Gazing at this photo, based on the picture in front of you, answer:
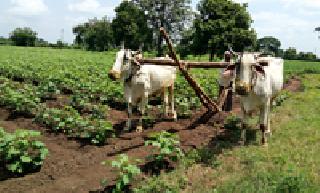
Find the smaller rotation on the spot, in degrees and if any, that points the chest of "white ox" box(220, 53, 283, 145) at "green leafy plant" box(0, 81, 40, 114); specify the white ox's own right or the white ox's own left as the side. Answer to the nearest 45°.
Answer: approximately 45° to the white ox's own right

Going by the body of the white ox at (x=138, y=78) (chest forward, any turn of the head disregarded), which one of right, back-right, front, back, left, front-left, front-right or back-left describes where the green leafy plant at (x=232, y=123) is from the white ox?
back-left

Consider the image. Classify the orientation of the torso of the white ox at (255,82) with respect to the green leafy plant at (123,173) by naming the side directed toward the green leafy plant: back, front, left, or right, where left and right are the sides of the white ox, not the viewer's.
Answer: front

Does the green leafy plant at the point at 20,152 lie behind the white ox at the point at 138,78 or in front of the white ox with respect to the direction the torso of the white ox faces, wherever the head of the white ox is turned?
in front

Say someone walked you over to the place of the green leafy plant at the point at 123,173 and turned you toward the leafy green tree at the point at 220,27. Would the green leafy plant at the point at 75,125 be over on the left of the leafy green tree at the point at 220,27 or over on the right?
left

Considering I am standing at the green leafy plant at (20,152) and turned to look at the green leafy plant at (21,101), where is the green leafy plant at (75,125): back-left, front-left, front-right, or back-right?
front-right

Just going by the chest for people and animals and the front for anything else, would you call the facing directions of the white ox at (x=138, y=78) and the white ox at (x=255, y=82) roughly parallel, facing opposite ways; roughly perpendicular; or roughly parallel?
roughly parallel

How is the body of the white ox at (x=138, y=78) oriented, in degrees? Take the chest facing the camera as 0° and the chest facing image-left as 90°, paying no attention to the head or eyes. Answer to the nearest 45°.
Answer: approximately 45°

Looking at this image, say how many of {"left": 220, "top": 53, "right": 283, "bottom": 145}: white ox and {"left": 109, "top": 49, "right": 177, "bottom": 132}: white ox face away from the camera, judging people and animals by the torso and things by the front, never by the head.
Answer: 0

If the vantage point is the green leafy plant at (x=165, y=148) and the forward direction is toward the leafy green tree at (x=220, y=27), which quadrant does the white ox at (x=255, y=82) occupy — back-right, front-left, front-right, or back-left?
front-right

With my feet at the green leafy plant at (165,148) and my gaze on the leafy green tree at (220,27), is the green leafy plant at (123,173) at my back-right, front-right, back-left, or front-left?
back-left

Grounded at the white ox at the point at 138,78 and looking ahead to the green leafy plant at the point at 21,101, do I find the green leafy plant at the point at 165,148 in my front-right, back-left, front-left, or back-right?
back-left

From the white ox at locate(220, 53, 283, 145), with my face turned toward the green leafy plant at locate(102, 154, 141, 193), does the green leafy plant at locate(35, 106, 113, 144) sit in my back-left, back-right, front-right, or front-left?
front-right

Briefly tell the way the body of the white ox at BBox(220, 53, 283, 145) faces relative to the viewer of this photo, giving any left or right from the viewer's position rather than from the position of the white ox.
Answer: facing the viewer and to the left of the viewer
